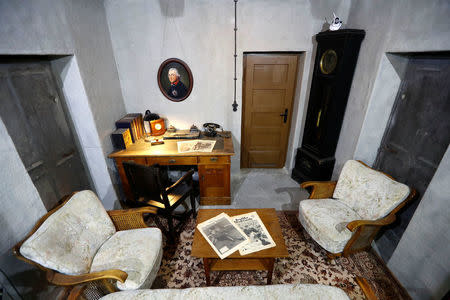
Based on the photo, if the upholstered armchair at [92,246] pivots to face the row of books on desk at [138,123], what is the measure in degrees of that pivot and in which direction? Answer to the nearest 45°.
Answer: approximately 90° to its left

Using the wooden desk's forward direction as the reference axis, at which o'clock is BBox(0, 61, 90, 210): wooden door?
The wooden door is roughly at 3 o'clock from the wooden desk.

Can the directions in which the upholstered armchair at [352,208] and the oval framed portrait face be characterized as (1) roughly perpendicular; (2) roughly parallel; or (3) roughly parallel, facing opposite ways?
roughly perpendicular

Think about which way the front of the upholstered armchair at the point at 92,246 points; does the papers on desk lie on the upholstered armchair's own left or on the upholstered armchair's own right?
on the upholstered armchair's own left

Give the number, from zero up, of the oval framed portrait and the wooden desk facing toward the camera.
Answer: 2

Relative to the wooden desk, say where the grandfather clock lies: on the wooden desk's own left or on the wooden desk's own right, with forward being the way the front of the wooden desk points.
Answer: on the wooden desk's own left

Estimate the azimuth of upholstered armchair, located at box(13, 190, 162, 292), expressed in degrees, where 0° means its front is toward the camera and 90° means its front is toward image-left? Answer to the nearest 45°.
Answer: approximately 315°
